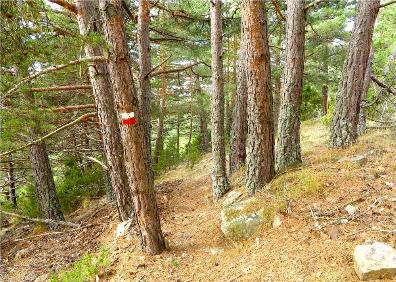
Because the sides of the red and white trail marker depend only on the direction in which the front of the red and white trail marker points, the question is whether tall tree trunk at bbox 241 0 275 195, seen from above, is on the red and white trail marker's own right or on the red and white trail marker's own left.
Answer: on the red and white trail marker's own left

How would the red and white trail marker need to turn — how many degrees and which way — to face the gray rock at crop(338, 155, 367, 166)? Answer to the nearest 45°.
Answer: approximately 90° to its left

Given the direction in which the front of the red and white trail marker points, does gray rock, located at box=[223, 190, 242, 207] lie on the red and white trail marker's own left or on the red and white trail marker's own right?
on the red and white trail marker's own left

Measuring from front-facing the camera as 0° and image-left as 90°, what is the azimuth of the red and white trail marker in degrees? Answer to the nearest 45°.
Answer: approximately 0°

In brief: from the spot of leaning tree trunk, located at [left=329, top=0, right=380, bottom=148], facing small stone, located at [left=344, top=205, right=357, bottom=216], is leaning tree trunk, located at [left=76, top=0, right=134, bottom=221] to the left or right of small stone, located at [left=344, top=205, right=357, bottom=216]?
right

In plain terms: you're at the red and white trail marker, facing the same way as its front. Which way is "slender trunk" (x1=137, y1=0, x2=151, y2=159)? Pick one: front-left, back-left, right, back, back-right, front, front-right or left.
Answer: back

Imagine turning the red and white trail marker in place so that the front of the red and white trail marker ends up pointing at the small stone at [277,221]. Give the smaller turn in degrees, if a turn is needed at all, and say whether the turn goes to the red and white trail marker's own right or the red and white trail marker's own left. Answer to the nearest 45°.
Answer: approximately 90° to the red and white trail marker's own left

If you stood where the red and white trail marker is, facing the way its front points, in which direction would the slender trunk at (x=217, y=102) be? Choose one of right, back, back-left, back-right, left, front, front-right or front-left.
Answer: back-left
